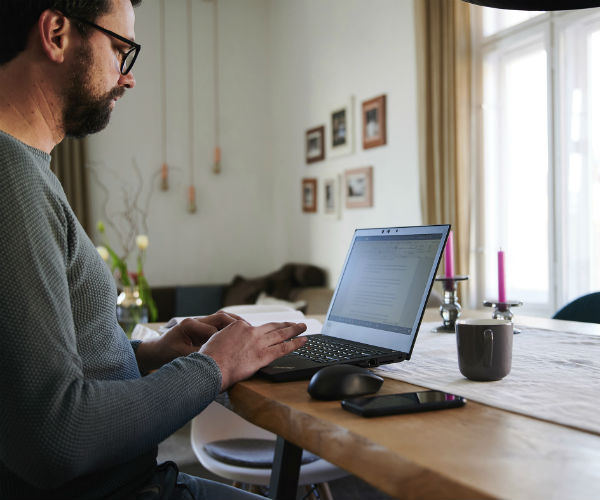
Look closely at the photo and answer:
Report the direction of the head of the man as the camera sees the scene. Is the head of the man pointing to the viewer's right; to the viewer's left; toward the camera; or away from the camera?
to the viewer's right

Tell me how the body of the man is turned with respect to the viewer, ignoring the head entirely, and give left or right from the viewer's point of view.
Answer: facing to the right of the viewer

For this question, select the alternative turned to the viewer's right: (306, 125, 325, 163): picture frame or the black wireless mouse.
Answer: the black wireless mouse

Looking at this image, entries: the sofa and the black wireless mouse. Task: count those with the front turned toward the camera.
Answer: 1

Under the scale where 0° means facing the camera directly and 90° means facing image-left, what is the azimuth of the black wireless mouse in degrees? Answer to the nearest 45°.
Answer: approximately 270°

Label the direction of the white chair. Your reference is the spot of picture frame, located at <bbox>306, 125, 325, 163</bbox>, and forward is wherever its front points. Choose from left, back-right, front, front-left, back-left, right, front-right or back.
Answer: front-left

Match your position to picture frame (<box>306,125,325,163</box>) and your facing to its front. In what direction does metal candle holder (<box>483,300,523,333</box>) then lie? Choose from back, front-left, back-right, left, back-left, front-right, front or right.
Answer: front-left

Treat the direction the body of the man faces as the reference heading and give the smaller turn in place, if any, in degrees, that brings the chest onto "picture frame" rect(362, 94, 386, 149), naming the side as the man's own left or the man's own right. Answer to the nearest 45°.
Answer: approximately 45° to the man's own left
